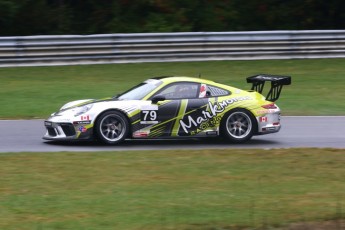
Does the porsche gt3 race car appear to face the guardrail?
no

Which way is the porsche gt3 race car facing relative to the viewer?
to the viewer's left
